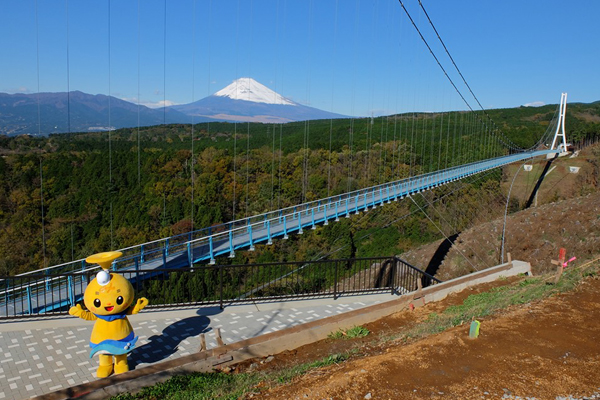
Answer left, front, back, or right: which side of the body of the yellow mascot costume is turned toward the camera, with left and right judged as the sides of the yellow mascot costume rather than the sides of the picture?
front

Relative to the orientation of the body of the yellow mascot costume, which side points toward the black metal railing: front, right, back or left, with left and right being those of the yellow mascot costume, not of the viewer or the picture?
back
